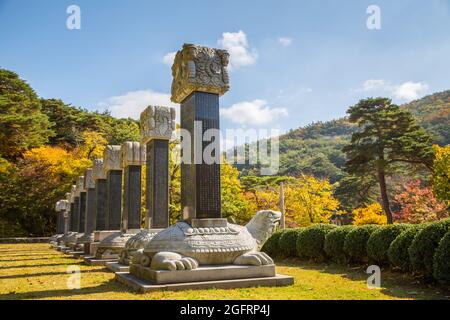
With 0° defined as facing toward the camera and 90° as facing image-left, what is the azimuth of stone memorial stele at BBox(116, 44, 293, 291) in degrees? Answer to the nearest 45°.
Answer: approximately 270°

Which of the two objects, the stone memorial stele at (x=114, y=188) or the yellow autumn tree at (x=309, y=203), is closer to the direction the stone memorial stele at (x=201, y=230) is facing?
the yellow autumn tree

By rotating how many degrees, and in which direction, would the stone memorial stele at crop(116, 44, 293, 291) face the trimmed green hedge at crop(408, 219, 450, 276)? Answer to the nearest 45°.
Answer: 0° — it already faces it

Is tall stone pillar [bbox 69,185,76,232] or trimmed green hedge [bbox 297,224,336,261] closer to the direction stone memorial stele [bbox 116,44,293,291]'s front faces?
the trimmed green hedge

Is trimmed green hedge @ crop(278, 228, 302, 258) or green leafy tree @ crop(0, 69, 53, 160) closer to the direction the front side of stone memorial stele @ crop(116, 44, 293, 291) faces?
the trimmed green hedge

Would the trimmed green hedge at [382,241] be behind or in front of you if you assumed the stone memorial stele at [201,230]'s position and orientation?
in front

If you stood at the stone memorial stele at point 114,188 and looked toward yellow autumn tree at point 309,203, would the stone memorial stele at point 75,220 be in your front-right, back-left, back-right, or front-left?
front-left

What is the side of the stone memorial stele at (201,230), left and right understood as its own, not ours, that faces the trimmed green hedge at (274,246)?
front

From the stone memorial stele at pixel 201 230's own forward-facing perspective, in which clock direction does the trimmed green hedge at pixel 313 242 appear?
The trimmed green hedge is roughly at 10 o'clock from the stone memorial stele.

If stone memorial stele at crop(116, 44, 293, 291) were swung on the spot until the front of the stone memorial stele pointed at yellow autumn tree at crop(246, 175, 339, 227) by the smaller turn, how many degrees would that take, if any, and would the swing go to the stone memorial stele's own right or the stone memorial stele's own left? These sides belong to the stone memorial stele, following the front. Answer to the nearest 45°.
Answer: approximately 90° to the stone memorial stele's own left

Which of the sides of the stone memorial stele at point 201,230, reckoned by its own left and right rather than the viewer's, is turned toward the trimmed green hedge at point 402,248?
front

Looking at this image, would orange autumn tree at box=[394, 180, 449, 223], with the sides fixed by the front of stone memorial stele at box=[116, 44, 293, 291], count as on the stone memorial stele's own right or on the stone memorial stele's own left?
on the stone memorial stele's own left

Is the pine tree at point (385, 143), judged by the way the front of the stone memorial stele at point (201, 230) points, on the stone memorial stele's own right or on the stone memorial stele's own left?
on the stone memorial stele's own left

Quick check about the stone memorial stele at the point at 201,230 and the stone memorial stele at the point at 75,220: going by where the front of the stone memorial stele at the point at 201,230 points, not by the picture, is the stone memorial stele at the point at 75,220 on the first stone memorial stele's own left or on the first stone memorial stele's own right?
on the first stone memorial stele's own left
